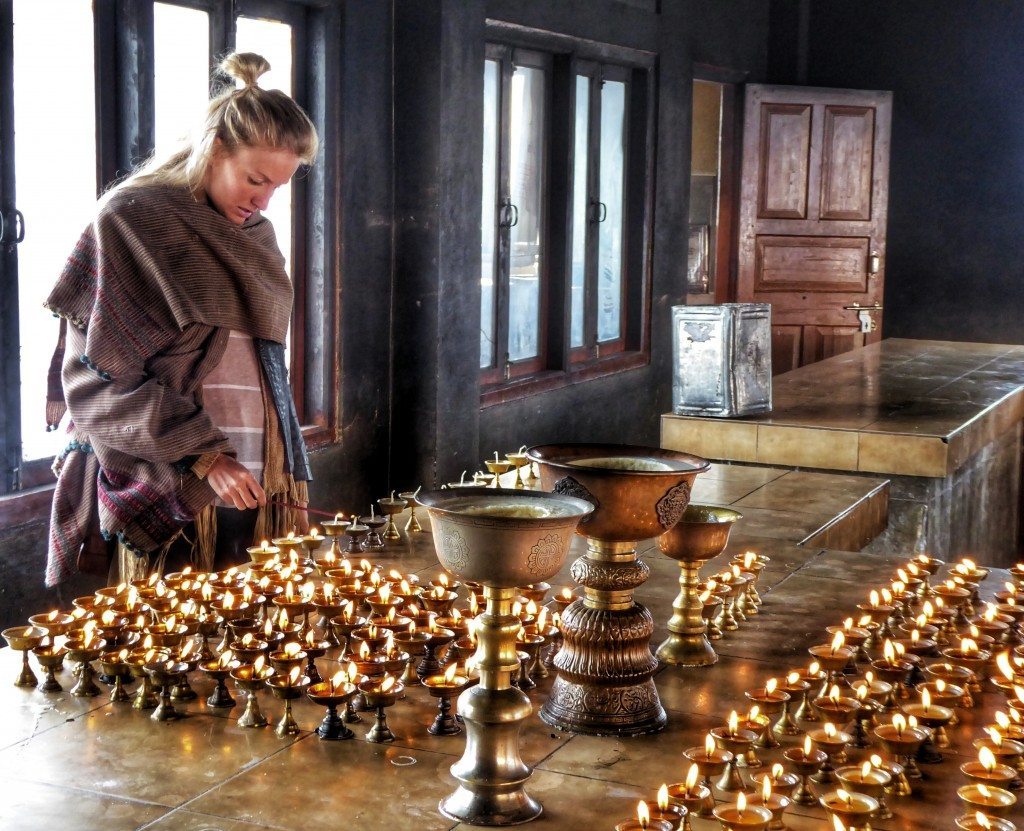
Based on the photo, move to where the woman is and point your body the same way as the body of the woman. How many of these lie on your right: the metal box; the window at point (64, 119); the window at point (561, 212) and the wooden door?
0

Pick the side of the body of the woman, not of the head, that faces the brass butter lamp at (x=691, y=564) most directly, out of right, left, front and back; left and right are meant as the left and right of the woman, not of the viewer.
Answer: front

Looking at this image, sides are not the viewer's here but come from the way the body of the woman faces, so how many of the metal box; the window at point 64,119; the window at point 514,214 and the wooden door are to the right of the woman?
0

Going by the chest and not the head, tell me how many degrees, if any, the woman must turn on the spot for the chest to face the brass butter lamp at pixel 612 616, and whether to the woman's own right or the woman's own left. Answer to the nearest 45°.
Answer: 0° — they already face it

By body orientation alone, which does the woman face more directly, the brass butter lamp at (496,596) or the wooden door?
the brass butter lamp

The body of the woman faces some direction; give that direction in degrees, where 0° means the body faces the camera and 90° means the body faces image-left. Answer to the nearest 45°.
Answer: approximately 315°

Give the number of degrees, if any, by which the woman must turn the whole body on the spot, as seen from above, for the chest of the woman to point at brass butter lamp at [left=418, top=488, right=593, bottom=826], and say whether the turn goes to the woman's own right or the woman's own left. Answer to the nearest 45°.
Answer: approximately 45° to the woman's own right

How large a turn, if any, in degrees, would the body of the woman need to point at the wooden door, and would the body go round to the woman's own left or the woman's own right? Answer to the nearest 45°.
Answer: approximately 90° to the woman's own left

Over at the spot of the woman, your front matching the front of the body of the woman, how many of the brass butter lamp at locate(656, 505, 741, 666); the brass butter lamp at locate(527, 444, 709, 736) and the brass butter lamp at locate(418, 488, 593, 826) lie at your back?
0

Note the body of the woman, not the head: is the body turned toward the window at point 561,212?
no

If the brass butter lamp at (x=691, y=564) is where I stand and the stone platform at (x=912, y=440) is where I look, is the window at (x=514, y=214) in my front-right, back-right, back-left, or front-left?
front-left

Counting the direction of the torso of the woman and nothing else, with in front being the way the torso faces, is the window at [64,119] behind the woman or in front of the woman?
behind

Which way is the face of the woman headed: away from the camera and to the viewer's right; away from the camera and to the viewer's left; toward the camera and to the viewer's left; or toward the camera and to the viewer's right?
toward the camera and to the viewer's right

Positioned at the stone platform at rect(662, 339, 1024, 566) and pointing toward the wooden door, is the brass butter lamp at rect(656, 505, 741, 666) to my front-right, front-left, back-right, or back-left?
back-left

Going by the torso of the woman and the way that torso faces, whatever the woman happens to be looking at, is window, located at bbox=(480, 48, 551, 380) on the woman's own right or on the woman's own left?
on the woman's own left

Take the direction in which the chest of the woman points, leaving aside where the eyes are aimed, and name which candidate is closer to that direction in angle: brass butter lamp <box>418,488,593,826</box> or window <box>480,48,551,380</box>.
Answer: the brass butter lamp

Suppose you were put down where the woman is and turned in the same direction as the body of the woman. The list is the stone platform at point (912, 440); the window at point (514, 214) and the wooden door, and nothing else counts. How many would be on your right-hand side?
0
